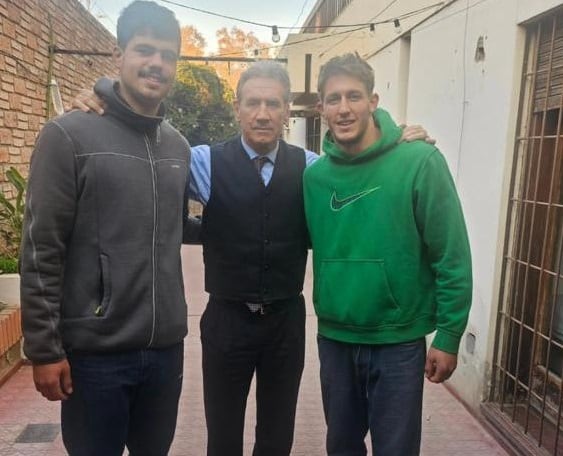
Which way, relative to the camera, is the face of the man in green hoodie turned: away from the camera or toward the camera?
toward the camera

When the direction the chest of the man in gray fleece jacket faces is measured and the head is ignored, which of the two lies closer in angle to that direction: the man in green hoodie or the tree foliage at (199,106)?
the man in green hoodie

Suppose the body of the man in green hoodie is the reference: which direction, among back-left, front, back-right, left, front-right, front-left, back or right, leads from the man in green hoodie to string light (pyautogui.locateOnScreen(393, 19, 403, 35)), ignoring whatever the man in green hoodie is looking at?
back-right

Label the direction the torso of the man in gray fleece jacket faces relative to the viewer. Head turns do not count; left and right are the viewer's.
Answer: facing the viewer and to the right of the viewer

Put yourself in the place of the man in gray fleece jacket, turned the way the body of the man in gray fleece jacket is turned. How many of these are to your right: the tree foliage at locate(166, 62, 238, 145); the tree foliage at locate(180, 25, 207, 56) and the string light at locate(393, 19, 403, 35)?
0

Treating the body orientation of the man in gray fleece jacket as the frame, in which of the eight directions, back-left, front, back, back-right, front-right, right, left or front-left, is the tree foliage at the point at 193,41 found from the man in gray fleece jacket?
back-left

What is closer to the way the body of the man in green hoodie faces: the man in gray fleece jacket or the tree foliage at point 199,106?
the man in gray fleece jacket

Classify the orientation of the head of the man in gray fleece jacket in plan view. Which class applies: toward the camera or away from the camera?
toward the camera

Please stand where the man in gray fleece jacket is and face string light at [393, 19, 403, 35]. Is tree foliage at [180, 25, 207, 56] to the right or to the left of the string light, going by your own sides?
left

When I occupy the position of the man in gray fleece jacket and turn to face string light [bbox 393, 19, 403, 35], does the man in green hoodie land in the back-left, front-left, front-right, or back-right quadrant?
front-right

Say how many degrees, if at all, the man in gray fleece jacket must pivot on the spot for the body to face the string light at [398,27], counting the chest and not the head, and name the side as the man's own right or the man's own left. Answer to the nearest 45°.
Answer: approximately 90° to the man's own left

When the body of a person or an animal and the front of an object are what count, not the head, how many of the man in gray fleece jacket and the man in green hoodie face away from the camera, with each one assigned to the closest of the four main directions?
0

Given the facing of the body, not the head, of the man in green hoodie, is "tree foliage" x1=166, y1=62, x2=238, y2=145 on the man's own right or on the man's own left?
on the man's own right

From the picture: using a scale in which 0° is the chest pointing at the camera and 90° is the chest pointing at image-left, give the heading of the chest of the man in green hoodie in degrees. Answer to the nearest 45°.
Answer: approximately 45°

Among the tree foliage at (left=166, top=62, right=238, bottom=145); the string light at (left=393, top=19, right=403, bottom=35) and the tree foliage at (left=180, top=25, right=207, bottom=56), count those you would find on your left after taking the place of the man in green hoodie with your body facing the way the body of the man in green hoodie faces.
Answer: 0
